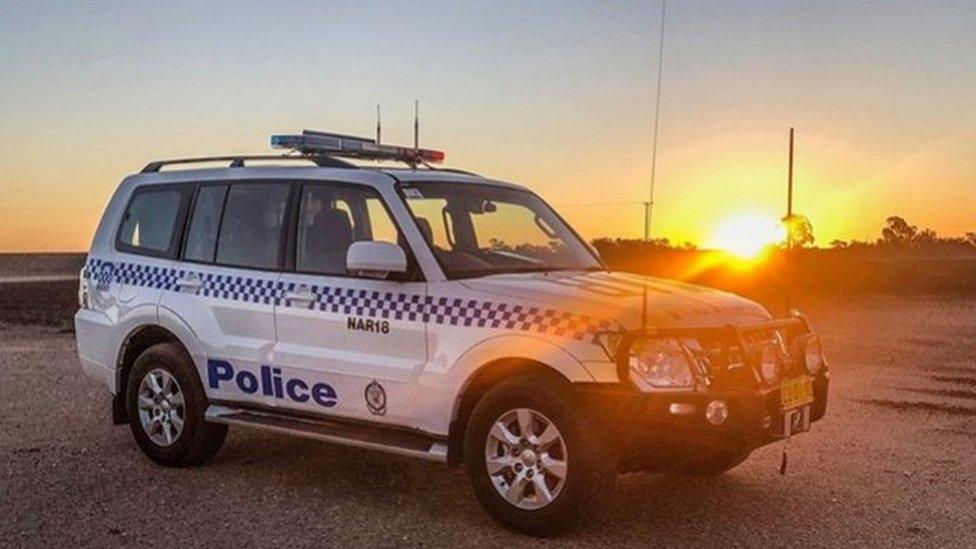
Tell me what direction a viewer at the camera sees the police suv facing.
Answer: facing the viewer and to the right of the viewer
